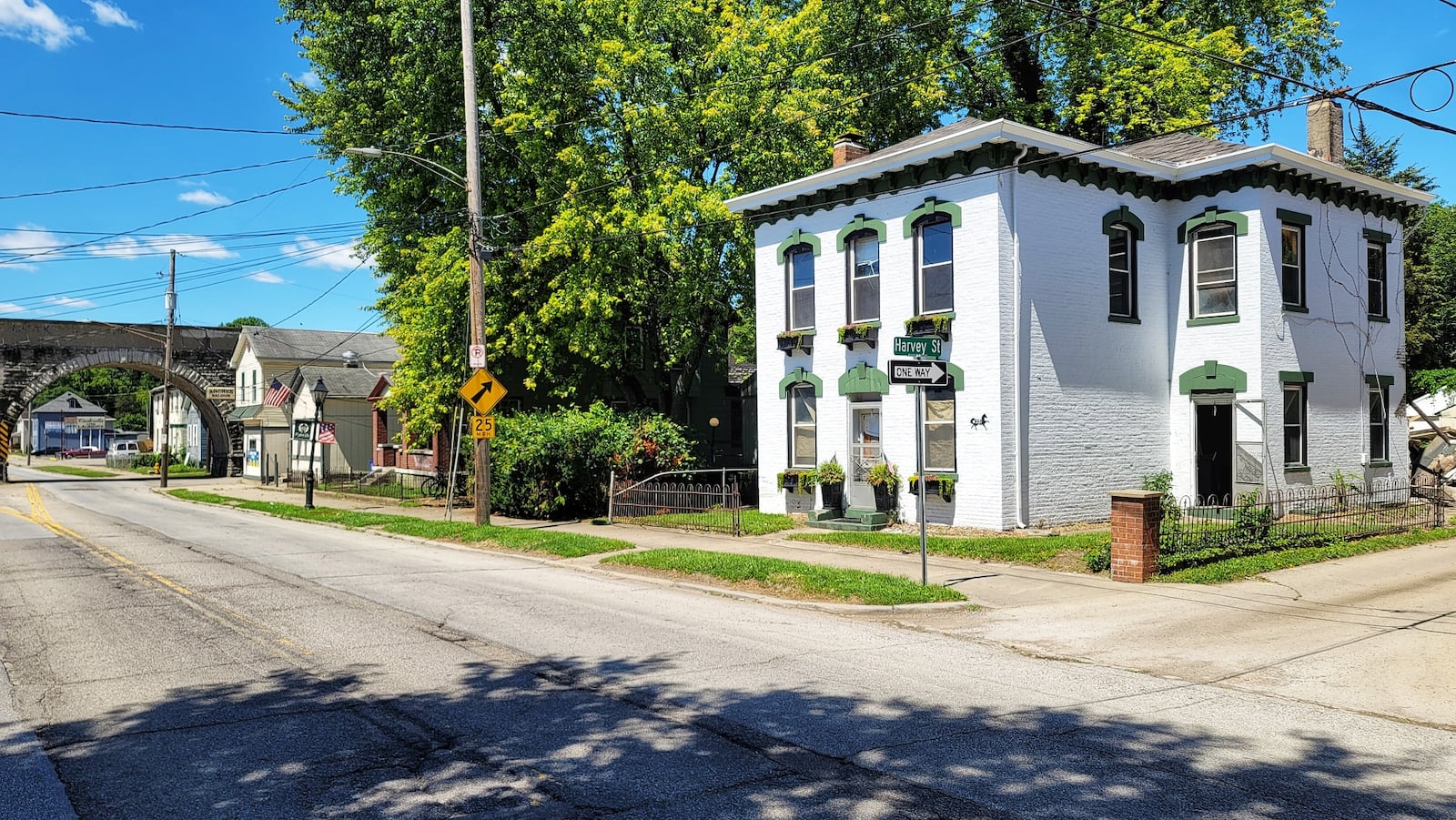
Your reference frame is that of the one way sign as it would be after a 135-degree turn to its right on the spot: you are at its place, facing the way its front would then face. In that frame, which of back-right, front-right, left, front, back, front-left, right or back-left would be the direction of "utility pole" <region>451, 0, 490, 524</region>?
front

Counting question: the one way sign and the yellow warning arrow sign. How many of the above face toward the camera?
2

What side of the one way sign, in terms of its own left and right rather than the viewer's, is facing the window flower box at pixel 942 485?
back

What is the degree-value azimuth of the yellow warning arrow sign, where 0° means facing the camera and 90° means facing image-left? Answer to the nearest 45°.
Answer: approximately 0°

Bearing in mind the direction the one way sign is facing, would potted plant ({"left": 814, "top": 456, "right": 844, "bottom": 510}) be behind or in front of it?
behind

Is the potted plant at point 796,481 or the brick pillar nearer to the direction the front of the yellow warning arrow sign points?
the brick pillar

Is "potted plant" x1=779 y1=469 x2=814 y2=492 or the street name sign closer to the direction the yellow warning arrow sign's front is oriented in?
the street name sign

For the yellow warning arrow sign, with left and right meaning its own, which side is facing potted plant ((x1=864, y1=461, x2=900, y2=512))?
left

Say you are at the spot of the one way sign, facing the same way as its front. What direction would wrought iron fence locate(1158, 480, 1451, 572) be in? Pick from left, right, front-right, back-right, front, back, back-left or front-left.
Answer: back-left

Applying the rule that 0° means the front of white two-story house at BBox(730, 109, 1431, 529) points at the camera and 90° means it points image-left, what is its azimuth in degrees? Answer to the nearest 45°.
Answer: approximately 45°
